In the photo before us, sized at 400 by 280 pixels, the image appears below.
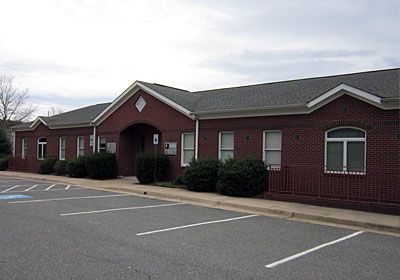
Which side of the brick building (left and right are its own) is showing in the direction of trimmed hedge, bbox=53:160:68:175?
right

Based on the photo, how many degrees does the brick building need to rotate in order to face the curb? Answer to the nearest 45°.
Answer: approximately 45° to its left

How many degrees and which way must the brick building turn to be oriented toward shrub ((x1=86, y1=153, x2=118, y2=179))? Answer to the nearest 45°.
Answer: approximately 90° to its right

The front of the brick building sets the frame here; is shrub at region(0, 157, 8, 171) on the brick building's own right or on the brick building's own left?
on the brick building's own right

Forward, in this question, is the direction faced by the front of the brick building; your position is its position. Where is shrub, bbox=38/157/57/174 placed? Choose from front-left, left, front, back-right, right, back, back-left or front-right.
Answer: right

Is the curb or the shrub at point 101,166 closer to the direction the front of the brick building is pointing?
the curb

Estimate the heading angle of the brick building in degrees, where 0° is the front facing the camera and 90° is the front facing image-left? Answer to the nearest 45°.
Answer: approximately 45°

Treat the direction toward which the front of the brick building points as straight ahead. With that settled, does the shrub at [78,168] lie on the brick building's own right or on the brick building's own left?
on the brick building's own right
